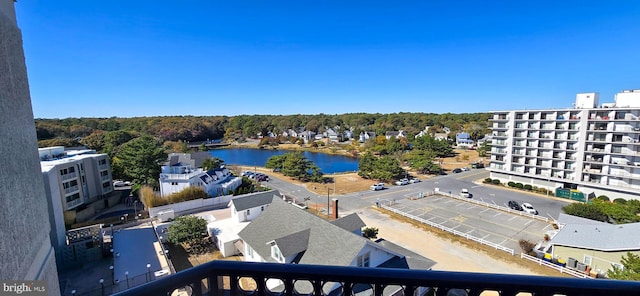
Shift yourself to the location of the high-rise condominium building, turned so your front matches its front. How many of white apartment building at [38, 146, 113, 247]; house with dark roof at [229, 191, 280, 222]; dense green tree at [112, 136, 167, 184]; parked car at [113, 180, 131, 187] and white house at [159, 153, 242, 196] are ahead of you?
5

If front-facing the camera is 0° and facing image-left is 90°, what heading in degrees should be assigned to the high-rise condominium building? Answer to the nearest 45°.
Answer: approximately 45°

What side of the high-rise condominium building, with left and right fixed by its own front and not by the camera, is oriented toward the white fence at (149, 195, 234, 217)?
front

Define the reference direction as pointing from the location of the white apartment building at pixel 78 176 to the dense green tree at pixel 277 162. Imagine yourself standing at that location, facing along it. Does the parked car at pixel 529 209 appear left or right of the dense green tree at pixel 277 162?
right

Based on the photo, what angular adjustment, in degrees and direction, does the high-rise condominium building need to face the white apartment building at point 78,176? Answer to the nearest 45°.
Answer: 0° — it already faces it

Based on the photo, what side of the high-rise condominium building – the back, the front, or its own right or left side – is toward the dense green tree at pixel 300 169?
front

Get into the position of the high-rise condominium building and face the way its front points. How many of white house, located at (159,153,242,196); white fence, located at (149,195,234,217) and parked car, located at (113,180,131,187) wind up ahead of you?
3

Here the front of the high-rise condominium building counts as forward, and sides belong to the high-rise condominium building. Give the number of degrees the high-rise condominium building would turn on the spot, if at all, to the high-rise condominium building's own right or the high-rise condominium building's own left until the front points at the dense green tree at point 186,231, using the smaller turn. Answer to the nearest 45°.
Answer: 0° — it already faces it

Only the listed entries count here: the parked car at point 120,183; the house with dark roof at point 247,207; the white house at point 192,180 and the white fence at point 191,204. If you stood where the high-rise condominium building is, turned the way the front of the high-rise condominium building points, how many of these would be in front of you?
4

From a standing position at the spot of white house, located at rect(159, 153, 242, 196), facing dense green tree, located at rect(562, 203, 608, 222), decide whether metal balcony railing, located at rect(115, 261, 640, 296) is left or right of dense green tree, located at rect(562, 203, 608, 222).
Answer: right
